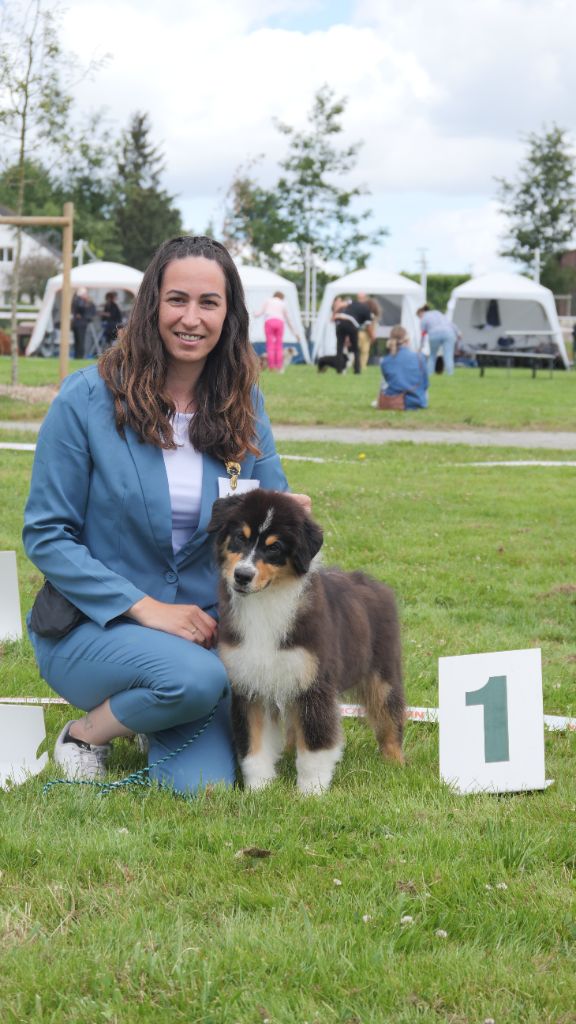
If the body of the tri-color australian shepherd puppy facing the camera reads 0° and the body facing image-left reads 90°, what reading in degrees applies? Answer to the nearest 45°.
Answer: approximately 45°

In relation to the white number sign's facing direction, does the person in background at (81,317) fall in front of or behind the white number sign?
behind

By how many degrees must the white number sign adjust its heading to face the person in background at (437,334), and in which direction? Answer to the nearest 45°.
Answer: approximately 180°

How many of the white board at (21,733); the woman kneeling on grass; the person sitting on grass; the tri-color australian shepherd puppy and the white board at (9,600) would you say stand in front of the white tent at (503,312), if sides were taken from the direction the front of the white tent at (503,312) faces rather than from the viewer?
5

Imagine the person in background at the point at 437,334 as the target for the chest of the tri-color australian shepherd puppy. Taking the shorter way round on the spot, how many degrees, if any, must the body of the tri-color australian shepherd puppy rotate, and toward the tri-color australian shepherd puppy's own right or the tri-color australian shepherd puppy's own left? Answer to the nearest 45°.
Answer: approximately 135° to the tri-color australian shepherd puppy's own right

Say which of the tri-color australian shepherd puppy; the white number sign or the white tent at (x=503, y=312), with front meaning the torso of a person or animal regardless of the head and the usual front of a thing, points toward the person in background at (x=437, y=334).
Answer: the white tent

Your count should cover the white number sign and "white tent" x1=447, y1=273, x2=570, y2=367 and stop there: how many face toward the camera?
2

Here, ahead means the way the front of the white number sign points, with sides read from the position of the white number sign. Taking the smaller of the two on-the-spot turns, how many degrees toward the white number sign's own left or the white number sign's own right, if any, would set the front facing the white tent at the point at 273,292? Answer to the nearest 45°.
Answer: approximately 180°

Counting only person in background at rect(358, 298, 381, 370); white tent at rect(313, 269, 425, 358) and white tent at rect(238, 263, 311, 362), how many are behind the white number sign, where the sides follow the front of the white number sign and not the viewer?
3

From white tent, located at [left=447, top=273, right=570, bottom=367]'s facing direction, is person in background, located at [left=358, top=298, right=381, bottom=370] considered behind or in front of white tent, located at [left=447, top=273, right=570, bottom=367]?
in front

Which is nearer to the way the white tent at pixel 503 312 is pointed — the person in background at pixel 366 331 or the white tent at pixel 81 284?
the person in background
